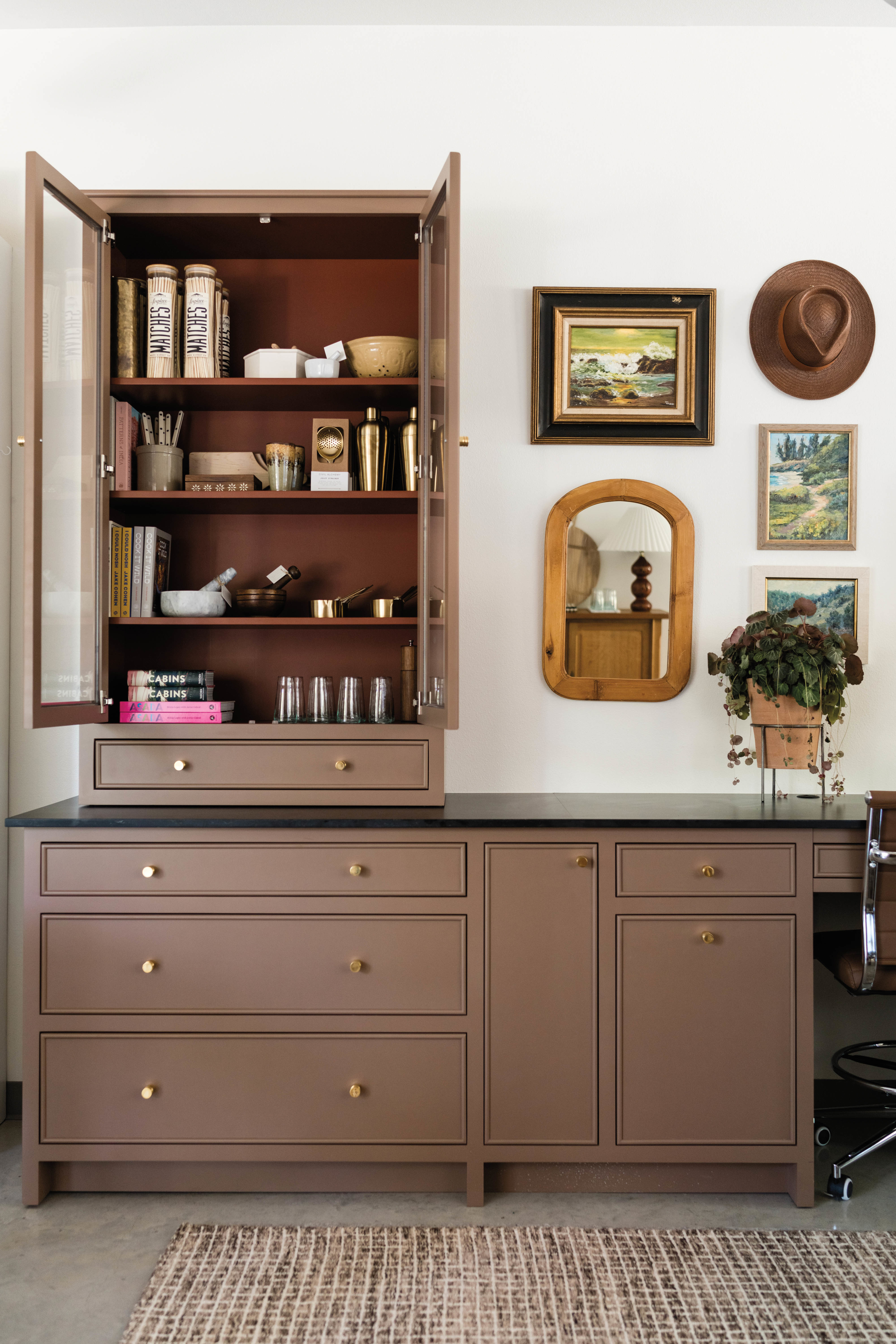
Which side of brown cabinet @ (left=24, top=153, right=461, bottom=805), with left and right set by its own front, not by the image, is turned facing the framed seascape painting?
left

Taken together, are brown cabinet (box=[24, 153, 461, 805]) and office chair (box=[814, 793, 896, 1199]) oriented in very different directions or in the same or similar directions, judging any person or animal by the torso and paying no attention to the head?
very different directions

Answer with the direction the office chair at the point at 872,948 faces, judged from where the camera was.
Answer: facing away from the viewer and to the left of the viewer

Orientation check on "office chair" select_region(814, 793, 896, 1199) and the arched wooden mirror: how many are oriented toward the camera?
1

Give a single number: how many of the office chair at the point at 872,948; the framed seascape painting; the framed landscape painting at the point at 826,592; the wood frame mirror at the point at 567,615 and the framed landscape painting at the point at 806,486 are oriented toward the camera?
4

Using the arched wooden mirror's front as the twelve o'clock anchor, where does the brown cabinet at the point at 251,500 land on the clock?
The brown cabinet is roughly at 2 o'clock from the arched wooden mirror.
